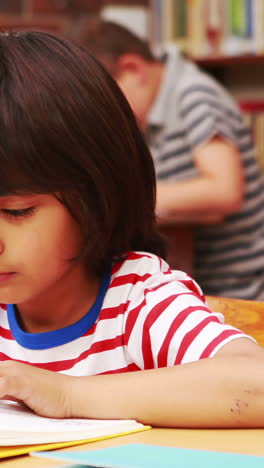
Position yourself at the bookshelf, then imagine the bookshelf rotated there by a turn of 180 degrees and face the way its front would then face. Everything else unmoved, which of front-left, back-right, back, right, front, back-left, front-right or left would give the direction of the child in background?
back

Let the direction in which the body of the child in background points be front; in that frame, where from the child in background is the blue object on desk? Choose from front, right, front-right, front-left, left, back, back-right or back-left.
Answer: left

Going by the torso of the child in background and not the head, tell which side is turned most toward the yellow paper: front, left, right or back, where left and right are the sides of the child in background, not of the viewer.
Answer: left

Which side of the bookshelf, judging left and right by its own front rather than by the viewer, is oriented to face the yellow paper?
front

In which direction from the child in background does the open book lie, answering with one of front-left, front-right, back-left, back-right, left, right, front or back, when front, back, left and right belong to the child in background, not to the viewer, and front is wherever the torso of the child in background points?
left

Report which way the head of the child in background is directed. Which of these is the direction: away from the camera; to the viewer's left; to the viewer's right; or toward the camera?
to the viewer's left

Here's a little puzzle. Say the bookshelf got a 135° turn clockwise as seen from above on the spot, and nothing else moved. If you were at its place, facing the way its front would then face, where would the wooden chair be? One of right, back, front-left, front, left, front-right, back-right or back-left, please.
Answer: back-left

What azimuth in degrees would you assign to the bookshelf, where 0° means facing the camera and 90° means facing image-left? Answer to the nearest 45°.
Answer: approximately 0°

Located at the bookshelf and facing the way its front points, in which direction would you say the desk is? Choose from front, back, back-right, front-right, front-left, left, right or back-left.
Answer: front

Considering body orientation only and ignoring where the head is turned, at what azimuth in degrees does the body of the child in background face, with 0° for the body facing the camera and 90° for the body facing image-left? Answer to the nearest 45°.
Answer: approximately 90°

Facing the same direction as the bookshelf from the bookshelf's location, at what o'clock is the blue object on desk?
The blue object on desk is roughly at 12 o'clock from the bookshelf.

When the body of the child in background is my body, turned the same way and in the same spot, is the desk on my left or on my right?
on my left

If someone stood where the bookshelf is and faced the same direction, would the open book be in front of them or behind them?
in front
